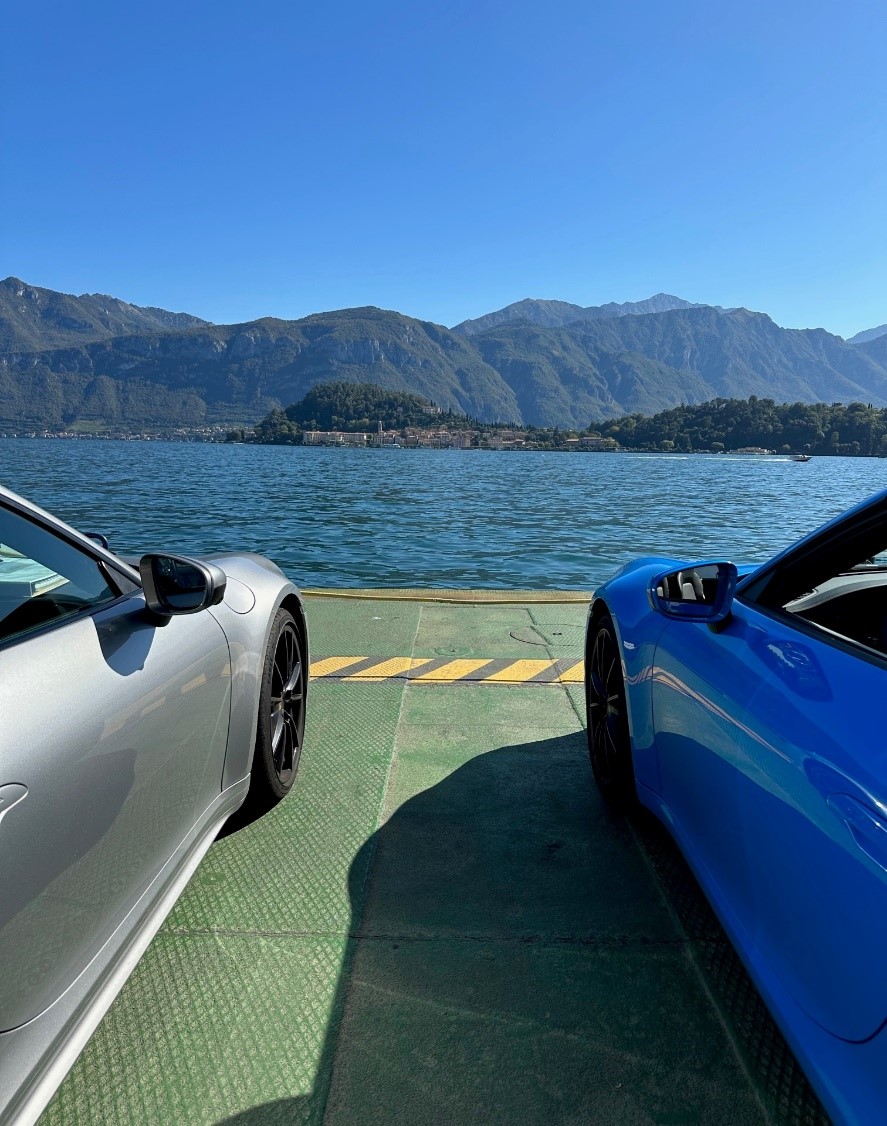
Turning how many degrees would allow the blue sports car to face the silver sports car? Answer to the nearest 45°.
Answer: approximately 90° to its left

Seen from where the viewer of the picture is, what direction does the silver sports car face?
facing away from the viewer and to the right of the viewer

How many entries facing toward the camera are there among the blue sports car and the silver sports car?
0

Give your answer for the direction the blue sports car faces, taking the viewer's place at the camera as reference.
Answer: facing away from the viewer and to the left of the viewer

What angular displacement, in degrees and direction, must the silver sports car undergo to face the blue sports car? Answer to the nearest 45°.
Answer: approximately 90° to its right
